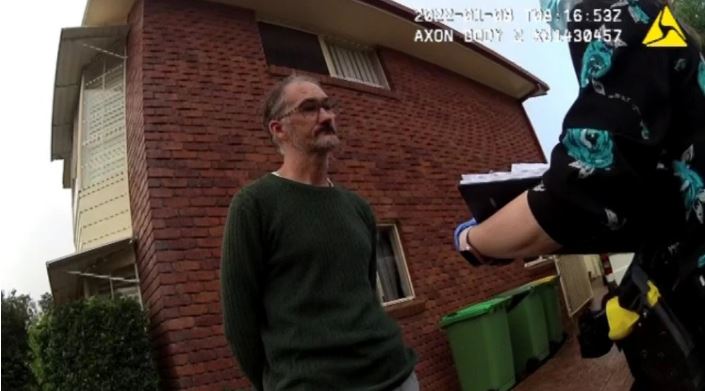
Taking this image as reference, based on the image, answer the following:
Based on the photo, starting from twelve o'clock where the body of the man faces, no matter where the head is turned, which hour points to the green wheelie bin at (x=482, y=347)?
The green wheelie bin is roughly at 8 o'clock from the man.

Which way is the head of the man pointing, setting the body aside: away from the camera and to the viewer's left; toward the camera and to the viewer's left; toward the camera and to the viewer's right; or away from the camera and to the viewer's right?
toward the camera and to the viewer's right

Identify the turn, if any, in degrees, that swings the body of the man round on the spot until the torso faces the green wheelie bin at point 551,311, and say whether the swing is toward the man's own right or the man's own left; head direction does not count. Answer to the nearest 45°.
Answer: approximately 90° to the man's own left

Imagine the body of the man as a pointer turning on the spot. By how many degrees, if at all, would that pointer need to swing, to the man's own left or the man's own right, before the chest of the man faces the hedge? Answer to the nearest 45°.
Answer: approximately 180°

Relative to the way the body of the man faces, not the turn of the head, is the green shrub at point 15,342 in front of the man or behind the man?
behind

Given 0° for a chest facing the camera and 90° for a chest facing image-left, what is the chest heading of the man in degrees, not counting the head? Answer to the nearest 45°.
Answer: approximately 315°
